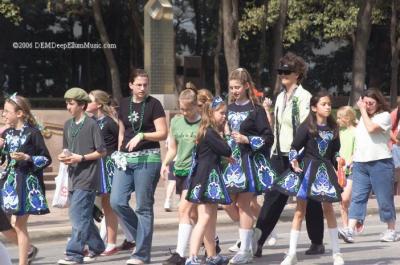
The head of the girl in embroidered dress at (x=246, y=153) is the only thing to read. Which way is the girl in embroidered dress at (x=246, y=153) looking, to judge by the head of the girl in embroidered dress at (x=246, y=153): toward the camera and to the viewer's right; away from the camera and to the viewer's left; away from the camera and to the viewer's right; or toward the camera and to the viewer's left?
toward the camera and to the viewer's left

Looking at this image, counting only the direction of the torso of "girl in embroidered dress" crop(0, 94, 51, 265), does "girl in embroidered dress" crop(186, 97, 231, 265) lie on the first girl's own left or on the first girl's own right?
on the first girl's own left

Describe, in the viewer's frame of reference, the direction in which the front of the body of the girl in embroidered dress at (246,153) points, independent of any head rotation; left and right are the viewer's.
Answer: facing the viewer and to the left of the viewer

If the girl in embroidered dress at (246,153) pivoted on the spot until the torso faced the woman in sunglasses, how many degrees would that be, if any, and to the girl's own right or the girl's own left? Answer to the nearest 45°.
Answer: approximately 180°

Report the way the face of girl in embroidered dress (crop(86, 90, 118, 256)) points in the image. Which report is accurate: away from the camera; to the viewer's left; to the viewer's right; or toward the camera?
to the viewer's left

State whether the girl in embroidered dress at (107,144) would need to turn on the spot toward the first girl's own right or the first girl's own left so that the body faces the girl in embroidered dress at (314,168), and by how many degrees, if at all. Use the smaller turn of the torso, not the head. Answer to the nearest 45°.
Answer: approximately 135° to the first girl's own left

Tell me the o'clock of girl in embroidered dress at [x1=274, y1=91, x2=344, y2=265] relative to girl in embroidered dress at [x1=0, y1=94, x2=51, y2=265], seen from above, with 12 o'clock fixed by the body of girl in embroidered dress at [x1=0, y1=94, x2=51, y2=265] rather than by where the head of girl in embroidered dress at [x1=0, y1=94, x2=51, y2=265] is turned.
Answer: girl in embroidered dress at [x1=274, y1=91, x2=344, y2=265] is roughly at 8 o'clock from girl in embroidered dress at [x1=0, y1=94, x2=51, y2=265].

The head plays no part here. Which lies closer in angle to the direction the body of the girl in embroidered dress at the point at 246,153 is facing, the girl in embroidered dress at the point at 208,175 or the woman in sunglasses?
the girl in embroidered dress

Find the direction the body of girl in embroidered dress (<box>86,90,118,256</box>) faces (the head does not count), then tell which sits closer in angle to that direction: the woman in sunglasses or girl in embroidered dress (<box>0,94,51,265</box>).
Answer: the girl in embroidered dress

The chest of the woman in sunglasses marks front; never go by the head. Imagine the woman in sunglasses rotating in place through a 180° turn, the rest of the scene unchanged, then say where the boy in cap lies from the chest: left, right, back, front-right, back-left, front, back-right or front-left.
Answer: back-left
